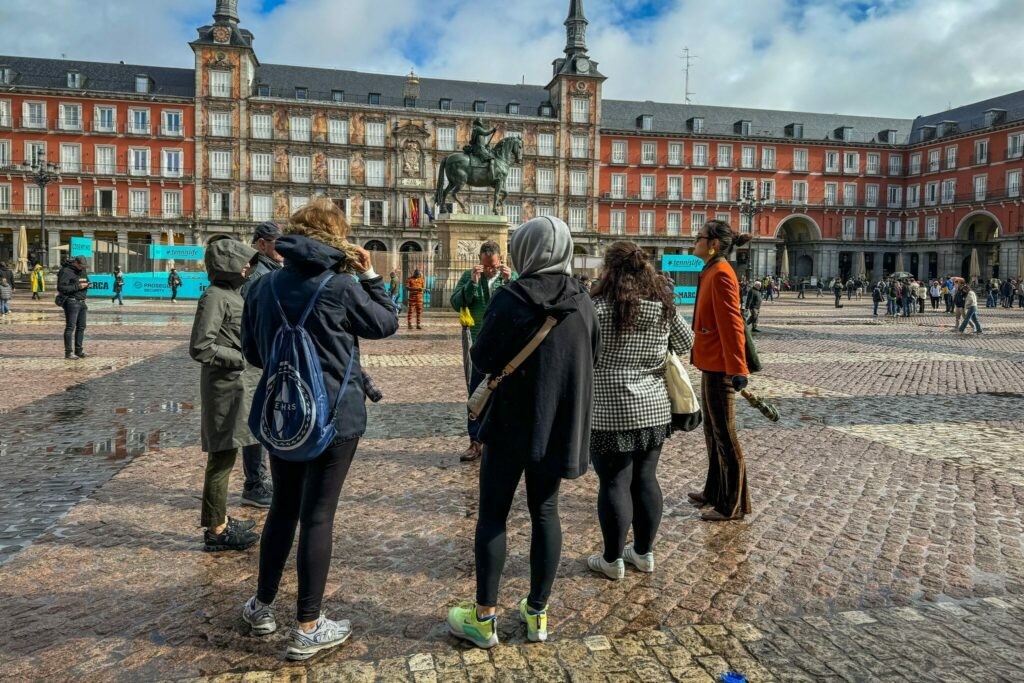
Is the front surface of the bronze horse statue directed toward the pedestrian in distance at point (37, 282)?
no

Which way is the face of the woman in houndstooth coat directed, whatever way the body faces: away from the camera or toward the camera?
away from the camera

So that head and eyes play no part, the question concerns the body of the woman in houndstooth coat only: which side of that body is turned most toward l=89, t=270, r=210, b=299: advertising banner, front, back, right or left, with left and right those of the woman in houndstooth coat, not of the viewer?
front

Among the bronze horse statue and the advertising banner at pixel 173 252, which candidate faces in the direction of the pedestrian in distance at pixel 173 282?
the advertising banner

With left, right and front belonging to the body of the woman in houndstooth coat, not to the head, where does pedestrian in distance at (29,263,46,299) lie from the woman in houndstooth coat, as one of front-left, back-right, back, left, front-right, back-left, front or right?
front

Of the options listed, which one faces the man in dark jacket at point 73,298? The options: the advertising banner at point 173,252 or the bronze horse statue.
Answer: the advertising banner

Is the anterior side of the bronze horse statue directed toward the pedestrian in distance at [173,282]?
no

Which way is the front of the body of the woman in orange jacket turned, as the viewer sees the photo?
to the viewer's left

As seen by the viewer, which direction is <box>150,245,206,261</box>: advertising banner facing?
toward the camera

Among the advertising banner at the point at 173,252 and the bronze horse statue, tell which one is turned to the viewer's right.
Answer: the bronze horse statue

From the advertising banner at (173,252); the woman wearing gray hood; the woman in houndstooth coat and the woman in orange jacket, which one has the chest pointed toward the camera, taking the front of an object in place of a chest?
the advertising banner

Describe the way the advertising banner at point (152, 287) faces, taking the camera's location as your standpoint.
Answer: facing the viewer

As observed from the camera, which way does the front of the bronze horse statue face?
facing to the right of the viewer

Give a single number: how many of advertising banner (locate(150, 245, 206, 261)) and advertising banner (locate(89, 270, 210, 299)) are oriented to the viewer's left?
0

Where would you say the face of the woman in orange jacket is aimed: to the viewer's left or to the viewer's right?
to the viewer's left

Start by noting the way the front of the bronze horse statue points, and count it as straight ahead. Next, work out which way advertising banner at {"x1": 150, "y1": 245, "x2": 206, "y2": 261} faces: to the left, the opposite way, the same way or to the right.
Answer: to the right

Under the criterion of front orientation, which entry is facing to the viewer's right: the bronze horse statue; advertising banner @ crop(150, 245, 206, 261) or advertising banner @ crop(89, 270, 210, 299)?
the bronze horse statue

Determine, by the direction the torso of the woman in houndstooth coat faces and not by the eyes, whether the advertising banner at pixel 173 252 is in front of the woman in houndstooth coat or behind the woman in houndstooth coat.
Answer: in front
